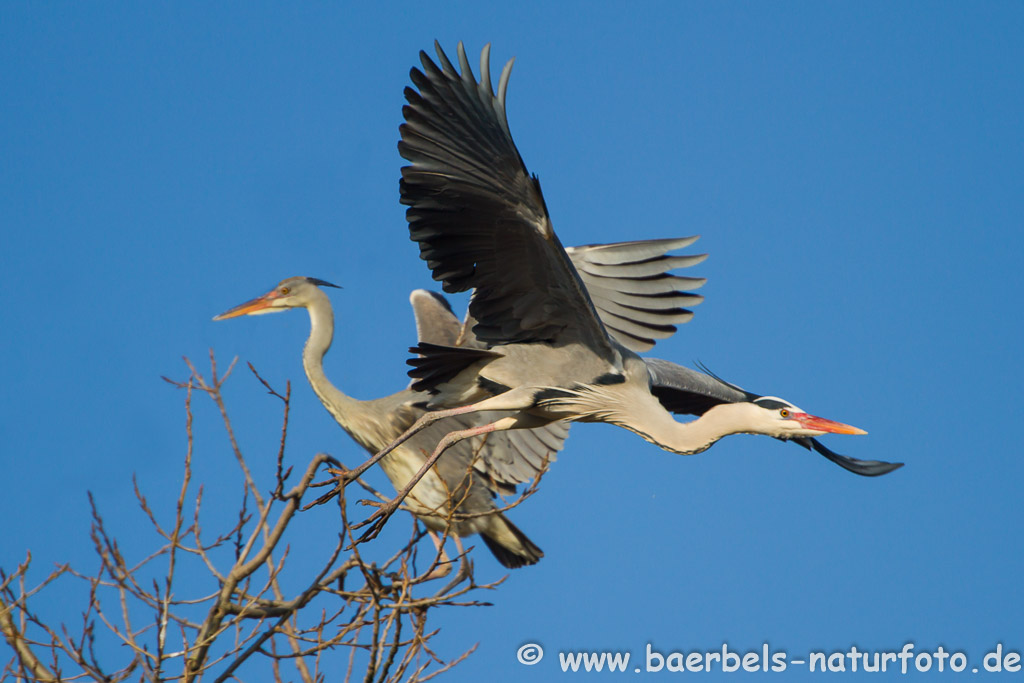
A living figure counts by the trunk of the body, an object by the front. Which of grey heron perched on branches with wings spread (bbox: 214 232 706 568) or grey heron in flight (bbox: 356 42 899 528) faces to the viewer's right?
grey heron in flight (bbox: 356 42 899 528)

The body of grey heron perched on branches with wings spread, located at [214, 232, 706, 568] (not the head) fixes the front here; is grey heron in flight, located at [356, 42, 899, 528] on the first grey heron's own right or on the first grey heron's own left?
on the first grey heron's own left

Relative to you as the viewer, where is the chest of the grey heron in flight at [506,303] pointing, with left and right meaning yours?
facing to the right of the viewer

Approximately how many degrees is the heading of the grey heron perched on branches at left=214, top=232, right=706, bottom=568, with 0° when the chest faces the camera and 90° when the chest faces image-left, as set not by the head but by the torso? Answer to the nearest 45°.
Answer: approximately 90°

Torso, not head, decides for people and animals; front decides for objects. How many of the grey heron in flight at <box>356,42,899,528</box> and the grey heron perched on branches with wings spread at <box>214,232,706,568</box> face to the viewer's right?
1

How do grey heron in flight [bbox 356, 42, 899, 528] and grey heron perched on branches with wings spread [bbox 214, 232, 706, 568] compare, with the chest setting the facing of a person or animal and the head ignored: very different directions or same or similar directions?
very different directions
